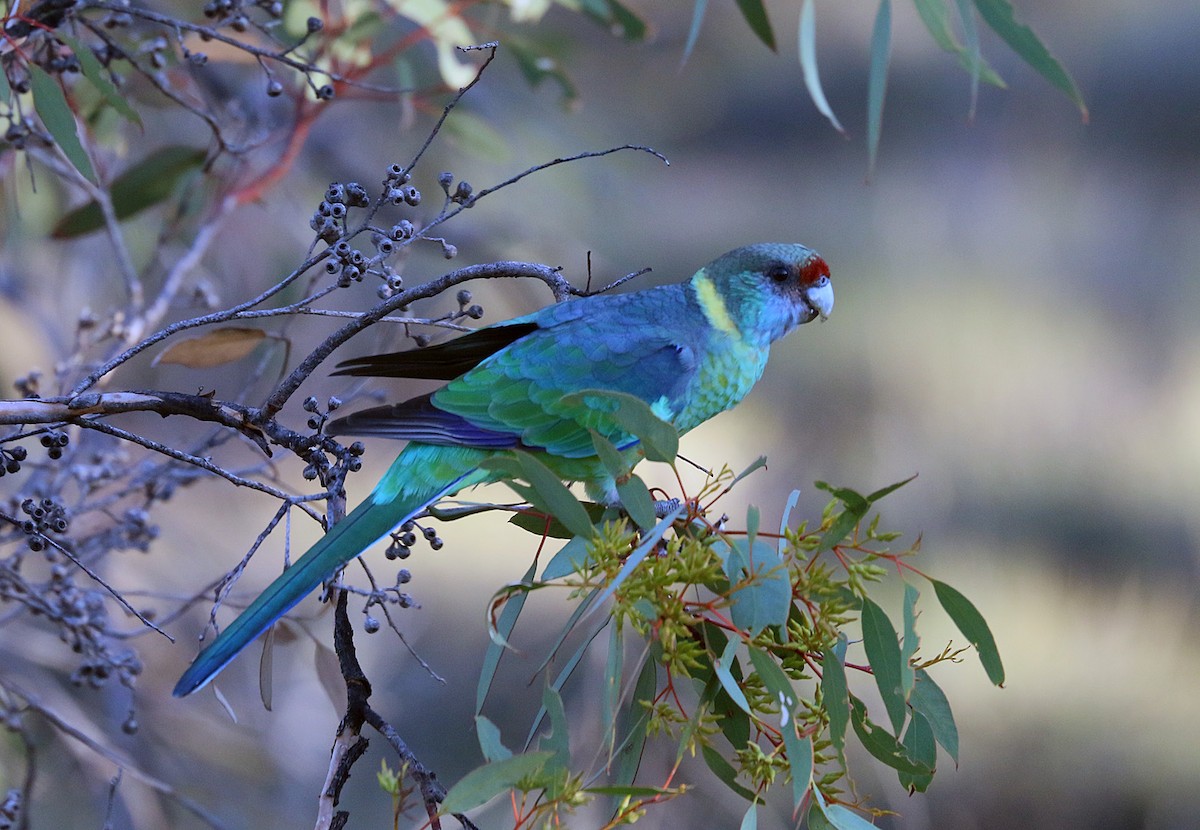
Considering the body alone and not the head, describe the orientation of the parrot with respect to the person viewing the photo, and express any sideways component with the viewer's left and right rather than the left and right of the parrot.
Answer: facing to the right of the viewer

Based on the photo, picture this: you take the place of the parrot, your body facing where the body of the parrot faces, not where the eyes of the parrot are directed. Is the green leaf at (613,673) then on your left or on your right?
on your right

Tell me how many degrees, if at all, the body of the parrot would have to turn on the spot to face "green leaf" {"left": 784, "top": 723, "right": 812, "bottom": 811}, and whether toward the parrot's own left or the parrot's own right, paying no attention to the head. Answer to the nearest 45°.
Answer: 0° — it already faces it
